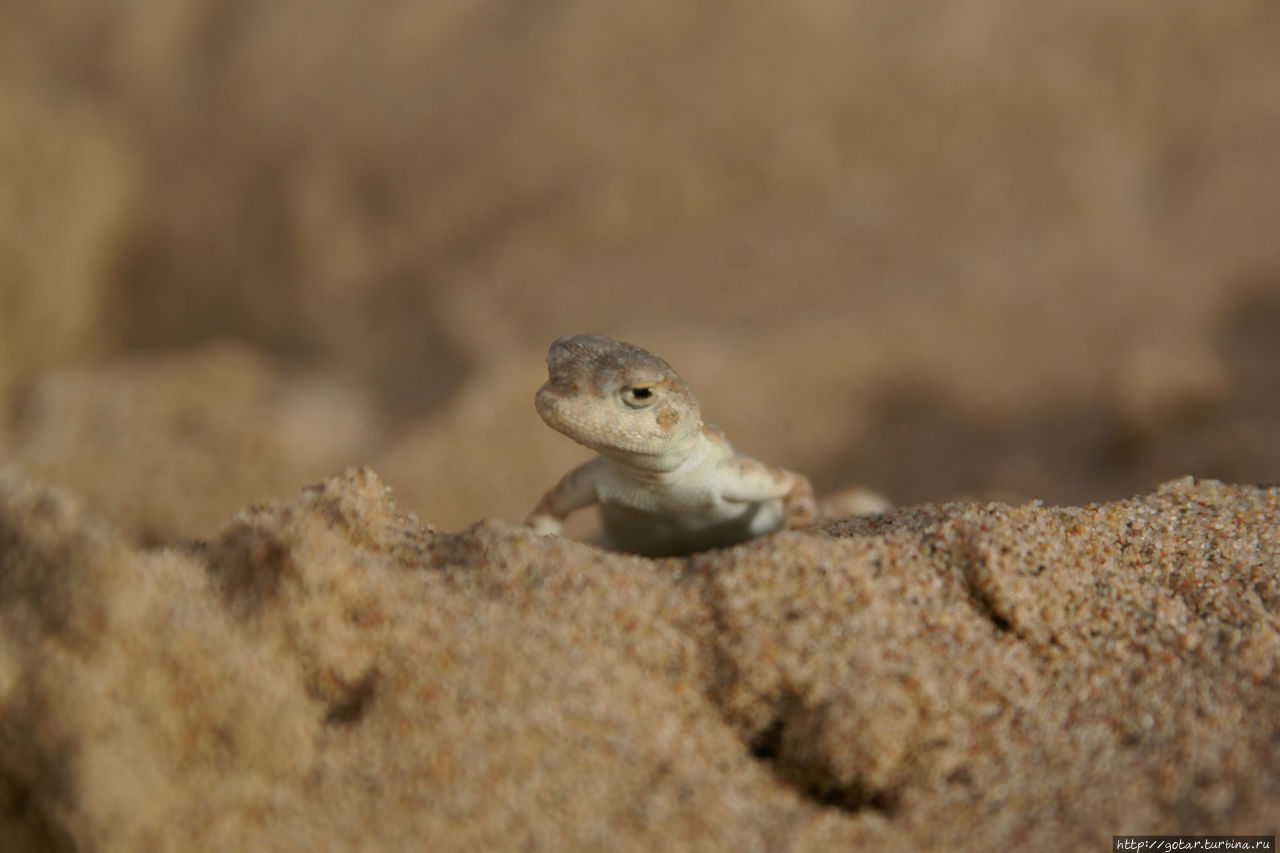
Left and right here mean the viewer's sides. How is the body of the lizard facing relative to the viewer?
facing the viewer and to the left of the viewer
